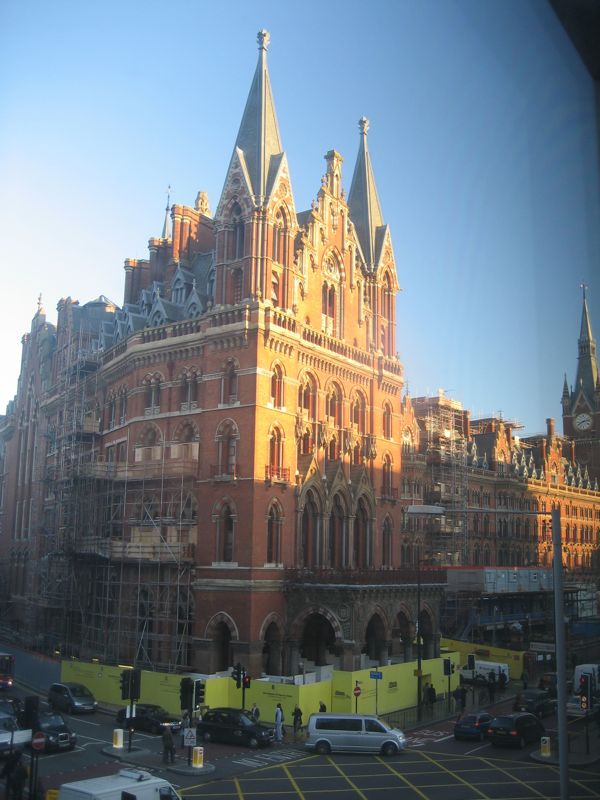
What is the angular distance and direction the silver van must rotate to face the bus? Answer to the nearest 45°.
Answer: approximately 135° to its left

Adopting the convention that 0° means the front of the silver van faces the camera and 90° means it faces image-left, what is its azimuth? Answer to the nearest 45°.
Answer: approximately 270°

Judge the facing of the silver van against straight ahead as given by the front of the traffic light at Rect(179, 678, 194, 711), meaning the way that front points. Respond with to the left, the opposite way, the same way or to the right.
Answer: to the right

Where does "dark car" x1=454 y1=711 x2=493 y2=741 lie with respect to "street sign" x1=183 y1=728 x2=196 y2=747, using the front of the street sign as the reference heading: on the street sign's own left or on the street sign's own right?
on the street sign's own left

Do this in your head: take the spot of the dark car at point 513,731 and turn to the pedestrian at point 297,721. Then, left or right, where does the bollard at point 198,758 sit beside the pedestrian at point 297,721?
left
